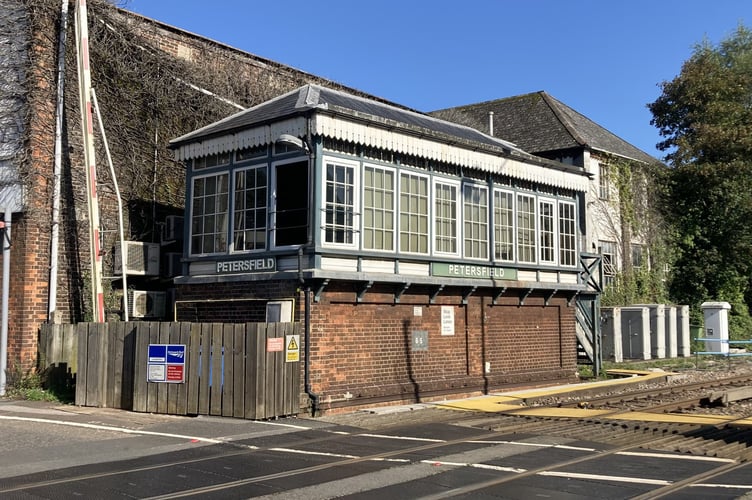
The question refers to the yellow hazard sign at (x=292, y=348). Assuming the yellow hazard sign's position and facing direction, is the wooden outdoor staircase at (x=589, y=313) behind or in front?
behind

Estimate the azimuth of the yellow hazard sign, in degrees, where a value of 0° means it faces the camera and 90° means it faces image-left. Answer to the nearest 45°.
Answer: approximately 45°

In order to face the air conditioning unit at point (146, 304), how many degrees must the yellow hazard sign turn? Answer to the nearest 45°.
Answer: approximately 90° to its right

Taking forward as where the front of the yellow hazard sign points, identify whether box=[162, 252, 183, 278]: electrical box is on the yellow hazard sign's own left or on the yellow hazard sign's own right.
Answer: on the yellow hazard sign's own right

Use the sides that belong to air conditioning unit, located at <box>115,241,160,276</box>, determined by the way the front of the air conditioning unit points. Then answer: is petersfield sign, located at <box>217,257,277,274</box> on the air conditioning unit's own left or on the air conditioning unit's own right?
on the air conditioning unit's own left

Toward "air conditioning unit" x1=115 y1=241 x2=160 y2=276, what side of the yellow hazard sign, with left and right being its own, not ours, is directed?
right

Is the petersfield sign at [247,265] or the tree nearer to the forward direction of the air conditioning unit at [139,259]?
the petersfield sign

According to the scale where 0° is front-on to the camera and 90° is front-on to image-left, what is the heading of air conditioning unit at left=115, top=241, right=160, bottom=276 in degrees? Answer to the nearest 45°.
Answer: approximately 45°
